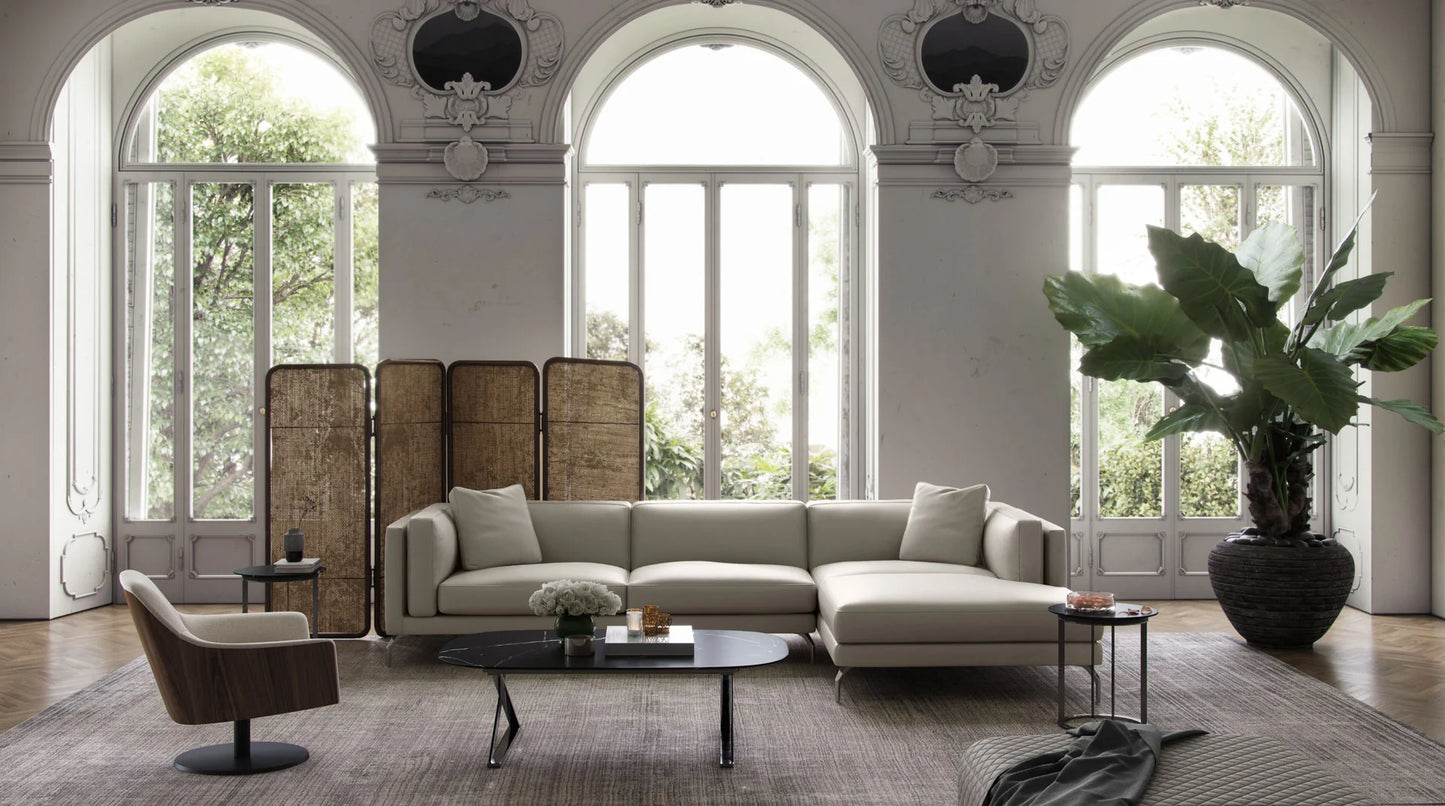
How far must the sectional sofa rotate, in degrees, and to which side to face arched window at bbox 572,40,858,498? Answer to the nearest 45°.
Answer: approximately 180°

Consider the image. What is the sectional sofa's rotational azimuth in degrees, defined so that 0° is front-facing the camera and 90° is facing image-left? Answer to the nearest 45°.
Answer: approximately 0°

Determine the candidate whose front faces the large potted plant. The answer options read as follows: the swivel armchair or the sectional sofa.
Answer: the swivel armchair

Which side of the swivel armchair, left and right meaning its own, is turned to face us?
right

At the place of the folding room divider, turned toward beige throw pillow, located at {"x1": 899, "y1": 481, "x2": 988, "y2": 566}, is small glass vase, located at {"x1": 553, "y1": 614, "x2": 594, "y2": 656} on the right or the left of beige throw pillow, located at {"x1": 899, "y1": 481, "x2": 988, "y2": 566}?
right

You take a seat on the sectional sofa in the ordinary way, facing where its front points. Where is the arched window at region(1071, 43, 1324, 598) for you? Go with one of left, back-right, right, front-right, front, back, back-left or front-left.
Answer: back-left

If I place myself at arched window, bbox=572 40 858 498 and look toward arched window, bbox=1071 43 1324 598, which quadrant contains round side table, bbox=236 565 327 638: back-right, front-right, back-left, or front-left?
back-right
